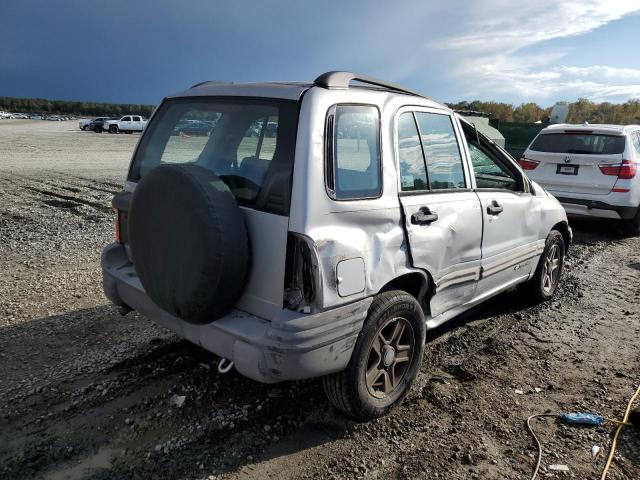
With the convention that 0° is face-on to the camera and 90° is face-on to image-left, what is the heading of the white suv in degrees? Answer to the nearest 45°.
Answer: approximately 225°

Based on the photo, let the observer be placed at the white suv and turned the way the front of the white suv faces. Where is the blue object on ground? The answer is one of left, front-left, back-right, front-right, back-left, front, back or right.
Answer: back-right

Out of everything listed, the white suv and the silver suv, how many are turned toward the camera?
0

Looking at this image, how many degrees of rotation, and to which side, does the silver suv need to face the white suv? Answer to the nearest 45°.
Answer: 0° — it already faces it

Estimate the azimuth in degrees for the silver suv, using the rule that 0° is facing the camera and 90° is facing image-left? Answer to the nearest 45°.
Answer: approximately 225°

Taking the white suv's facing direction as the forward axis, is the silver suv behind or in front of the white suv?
behind

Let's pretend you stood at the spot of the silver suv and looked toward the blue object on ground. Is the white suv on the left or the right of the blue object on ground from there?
left

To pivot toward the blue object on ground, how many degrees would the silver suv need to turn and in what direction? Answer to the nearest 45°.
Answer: approximately 45° to its right
